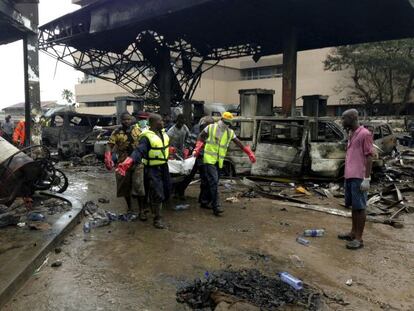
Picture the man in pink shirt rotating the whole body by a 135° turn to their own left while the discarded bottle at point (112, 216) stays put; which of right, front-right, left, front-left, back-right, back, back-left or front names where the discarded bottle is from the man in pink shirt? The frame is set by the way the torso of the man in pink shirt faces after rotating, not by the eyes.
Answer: back-right

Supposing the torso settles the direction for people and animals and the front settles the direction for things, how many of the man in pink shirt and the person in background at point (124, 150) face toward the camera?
1

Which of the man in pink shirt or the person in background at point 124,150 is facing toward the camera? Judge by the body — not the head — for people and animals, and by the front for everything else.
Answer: the person in background

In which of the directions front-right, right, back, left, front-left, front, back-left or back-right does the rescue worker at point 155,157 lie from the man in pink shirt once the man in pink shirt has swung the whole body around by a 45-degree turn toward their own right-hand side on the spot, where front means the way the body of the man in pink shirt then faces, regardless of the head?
front-left

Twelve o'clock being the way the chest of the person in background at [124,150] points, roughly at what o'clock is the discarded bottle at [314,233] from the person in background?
The discarded bottle is roughly at 10 o'clock from the person in background.

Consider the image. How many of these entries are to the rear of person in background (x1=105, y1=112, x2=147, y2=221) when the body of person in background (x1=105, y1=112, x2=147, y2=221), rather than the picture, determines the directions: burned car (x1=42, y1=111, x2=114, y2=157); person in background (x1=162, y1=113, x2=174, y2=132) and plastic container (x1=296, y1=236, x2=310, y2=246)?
2

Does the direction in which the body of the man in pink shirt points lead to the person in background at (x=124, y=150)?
yes

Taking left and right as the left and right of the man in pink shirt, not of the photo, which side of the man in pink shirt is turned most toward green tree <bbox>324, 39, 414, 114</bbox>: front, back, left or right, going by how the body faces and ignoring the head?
right

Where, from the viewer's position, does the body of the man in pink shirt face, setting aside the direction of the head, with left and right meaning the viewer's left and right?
facing to the left of the viewer

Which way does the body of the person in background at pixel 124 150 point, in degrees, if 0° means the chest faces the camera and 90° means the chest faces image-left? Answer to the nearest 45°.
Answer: approximately 0°

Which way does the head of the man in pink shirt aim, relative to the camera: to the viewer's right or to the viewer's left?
to the viewer's left

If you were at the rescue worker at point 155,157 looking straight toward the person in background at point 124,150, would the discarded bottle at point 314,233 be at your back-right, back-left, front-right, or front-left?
back-right

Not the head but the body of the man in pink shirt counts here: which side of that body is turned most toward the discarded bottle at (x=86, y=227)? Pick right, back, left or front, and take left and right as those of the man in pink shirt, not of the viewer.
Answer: front

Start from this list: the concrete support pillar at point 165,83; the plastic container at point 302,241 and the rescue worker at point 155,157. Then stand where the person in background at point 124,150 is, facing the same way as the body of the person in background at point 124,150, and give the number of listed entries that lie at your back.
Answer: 1
